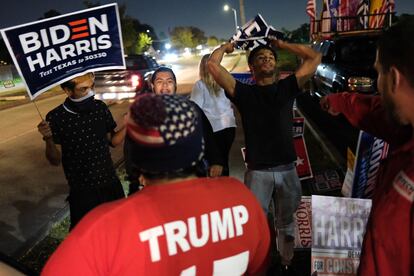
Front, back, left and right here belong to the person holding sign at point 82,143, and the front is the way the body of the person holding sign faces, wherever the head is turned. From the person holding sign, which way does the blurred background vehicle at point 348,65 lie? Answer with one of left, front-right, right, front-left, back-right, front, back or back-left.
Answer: left

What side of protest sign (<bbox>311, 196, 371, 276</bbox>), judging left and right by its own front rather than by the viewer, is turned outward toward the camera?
front

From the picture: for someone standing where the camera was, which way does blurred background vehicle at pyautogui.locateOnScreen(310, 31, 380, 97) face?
facing away from the viewer and to the left of the viewer

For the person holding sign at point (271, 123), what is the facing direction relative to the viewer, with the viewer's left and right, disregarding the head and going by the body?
facing the viewer

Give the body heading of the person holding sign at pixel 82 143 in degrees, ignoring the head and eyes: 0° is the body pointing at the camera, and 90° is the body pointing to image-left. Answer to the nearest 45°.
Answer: approximately 315°

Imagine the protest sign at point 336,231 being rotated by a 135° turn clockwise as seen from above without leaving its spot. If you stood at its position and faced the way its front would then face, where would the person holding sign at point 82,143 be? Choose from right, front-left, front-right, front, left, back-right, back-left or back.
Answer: front-left

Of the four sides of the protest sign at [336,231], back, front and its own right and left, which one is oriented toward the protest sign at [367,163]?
back

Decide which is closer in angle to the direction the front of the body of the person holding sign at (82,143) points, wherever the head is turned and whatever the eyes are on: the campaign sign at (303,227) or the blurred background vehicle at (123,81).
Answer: the campaign sign

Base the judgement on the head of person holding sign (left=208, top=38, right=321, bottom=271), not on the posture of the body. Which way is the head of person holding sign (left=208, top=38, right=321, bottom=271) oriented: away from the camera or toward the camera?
toward the camera
